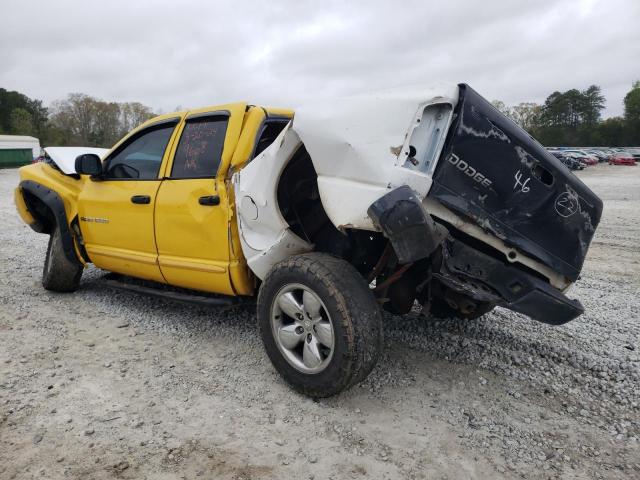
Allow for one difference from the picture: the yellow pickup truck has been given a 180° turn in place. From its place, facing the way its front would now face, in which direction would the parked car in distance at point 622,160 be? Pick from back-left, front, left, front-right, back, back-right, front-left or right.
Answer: left

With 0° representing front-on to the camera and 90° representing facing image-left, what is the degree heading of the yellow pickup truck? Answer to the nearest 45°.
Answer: approximately 135°

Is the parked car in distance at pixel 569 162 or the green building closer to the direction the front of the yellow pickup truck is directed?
the green building

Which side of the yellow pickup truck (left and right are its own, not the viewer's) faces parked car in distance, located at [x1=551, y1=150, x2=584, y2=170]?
right
